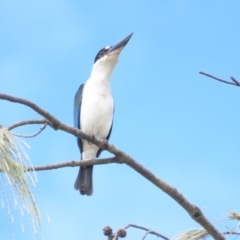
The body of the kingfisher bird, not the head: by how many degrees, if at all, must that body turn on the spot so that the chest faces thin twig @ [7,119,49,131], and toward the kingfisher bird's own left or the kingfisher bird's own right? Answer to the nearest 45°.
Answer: approximately 45° to the kingfisher bird's own right

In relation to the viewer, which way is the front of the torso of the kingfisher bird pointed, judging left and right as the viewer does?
facing the viewer and to the right of the viewer
